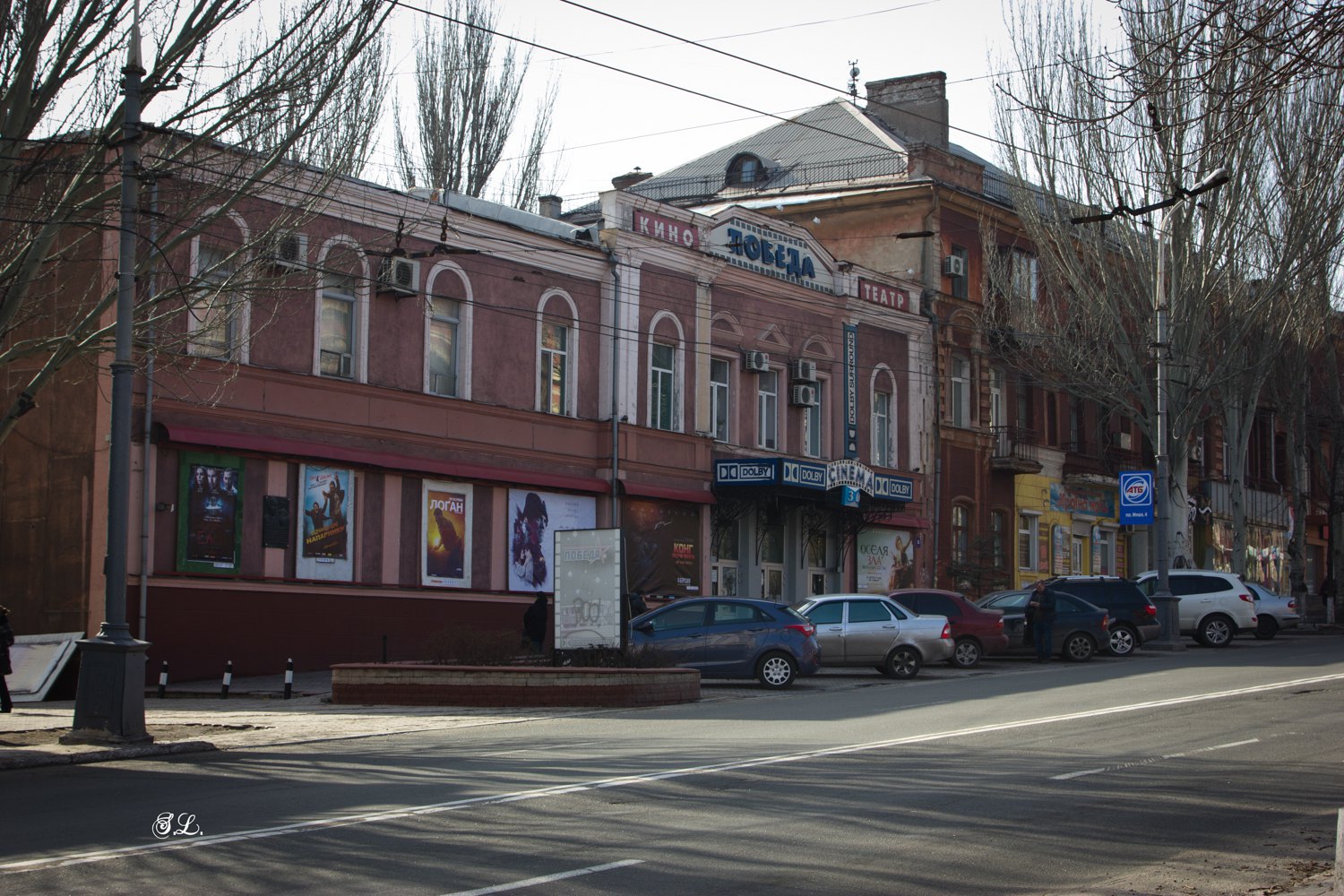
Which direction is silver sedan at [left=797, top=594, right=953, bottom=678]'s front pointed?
to the viewer's left

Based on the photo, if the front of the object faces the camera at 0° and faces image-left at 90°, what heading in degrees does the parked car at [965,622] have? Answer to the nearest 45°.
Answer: approximately 90°

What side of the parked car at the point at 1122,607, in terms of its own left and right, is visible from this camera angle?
left

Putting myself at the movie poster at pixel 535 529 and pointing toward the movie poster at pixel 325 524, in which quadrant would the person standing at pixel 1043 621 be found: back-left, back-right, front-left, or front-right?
back-left

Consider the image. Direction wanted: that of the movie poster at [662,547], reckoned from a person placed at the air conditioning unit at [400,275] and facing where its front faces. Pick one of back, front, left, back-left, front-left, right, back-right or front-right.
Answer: left

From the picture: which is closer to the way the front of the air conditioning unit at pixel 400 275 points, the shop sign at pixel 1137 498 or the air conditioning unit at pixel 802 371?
the shop sign

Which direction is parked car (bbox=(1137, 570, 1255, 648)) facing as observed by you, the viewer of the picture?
facing to the left of the viewer

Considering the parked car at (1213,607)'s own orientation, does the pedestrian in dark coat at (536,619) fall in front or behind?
in front

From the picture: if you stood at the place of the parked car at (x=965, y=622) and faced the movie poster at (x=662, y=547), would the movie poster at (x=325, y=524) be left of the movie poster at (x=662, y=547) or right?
left

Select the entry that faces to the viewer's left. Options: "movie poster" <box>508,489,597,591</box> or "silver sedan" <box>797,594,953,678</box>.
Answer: the silver sedan

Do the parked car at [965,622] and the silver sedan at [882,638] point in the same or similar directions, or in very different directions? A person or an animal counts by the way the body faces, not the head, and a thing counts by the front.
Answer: same or similar directions

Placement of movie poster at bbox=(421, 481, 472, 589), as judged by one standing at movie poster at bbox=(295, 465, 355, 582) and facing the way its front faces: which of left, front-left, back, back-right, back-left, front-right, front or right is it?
left

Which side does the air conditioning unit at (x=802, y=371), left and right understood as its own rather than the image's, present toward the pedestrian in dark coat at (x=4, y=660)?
right

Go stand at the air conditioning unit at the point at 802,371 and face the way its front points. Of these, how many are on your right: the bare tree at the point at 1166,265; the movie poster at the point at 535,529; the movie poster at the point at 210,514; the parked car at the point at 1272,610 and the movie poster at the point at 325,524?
3

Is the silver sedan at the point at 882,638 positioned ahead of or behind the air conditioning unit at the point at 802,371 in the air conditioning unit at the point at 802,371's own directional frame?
ahead

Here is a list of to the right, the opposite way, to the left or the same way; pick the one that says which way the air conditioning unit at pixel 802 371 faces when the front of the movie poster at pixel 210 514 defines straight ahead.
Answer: the same way

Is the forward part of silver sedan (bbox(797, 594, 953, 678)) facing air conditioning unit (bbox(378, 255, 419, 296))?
yes
